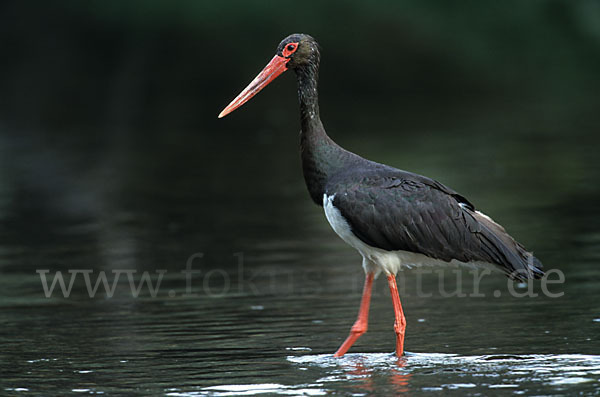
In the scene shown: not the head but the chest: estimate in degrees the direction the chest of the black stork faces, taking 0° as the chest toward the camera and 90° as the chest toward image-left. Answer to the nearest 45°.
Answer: approximately 90°
